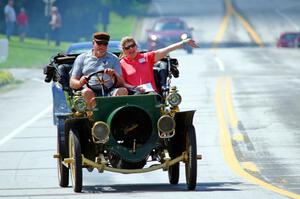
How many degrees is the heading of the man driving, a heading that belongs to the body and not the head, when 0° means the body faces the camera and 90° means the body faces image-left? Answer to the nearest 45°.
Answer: approximately 0°
